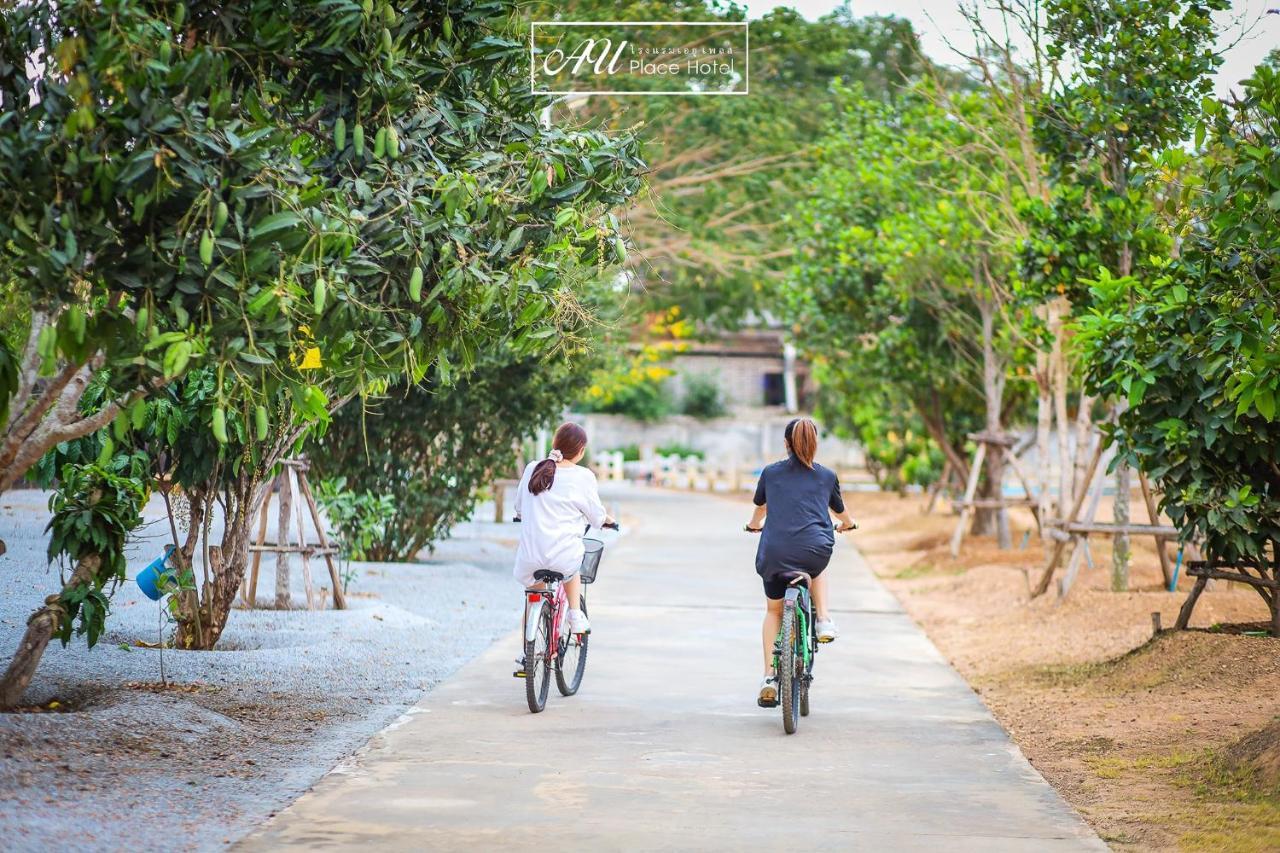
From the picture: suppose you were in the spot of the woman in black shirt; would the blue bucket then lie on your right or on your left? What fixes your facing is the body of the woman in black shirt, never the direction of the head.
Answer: on your left

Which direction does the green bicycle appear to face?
away from the camera

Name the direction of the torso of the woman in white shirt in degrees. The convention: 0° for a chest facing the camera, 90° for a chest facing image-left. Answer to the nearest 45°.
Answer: approximately 225°

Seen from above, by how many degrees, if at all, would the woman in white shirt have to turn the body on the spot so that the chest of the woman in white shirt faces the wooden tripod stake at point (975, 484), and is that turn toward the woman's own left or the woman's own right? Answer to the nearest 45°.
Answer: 0° — they already face it

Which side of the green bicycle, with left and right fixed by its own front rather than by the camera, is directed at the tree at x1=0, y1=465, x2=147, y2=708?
left

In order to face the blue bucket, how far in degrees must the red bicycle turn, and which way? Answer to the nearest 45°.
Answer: approximately 90° to its left

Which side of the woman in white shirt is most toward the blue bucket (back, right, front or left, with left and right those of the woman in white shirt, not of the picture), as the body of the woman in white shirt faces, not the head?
left

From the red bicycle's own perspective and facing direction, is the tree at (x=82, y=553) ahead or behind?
behind

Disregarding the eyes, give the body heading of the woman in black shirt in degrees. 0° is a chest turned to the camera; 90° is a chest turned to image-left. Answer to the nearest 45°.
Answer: approximately 180°

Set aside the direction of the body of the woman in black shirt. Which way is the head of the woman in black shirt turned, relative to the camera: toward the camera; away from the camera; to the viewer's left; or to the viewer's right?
away from the camera

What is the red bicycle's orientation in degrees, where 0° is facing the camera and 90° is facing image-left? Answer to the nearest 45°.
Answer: approximately 225°
